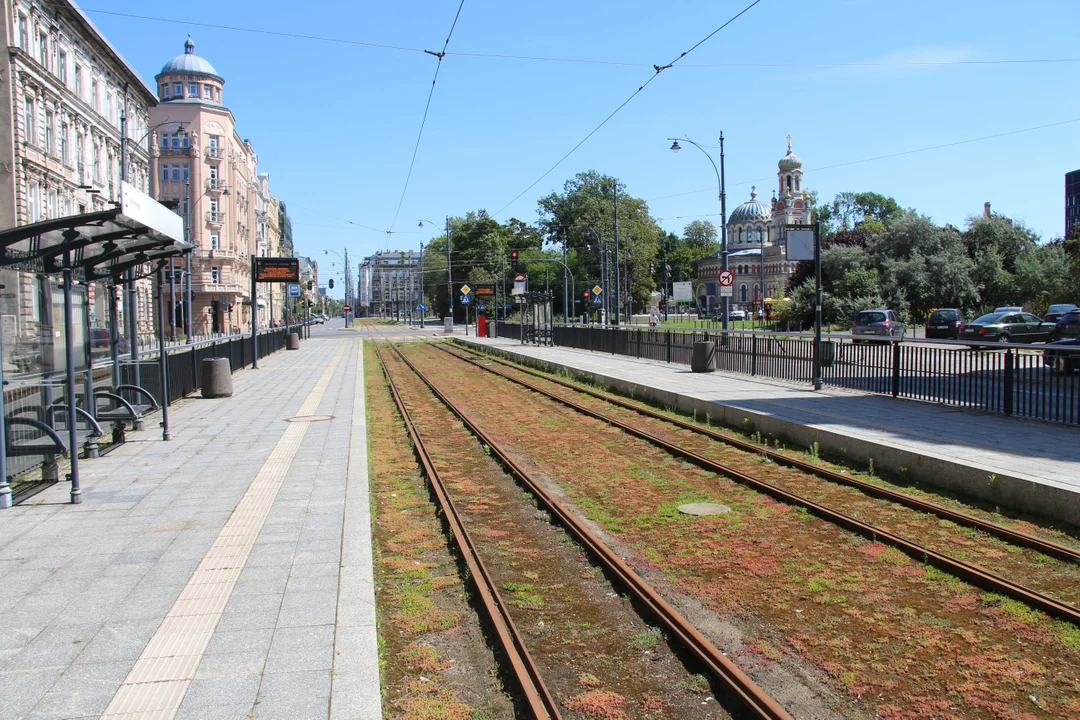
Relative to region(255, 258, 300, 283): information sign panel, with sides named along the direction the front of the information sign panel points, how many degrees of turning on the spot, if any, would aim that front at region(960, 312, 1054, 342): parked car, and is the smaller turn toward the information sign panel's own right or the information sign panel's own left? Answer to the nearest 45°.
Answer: approximately 90° to the information sign panel's own left

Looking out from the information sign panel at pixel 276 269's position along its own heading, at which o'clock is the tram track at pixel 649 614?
The tram track is roughly at 12 o'clock from the information sign panel.

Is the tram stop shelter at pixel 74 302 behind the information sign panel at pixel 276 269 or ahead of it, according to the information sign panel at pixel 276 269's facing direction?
ahead

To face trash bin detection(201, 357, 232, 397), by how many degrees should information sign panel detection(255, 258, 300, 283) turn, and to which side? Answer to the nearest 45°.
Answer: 0° — it already faces it

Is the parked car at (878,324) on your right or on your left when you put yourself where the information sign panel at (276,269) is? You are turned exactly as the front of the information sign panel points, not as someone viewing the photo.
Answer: on your left

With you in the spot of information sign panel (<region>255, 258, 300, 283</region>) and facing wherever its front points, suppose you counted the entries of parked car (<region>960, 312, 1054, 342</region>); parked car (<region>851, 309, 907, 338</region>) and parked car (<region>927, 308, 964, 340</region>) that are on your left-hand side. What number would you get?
3

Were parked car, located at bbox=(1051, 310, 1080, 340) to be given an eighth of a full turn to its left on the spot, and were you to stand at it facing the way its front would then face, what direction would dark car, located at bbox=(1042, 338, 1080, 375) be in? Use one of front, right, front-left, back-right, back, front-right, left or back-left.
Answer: front

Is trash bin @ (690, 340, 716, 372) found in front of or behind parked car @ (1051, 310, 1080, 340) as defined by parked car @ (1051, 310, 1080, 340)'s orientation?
behind

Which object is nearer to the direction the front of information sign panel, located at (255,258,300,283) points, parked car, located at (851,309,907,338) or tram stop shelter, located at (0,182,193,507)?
the tram stop shelter

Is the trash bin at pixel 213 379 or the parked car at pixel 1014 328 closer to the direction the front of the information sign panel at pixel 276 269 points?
the trash bin

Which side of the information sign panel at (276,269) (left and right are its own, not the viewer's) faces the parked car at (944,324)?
left
